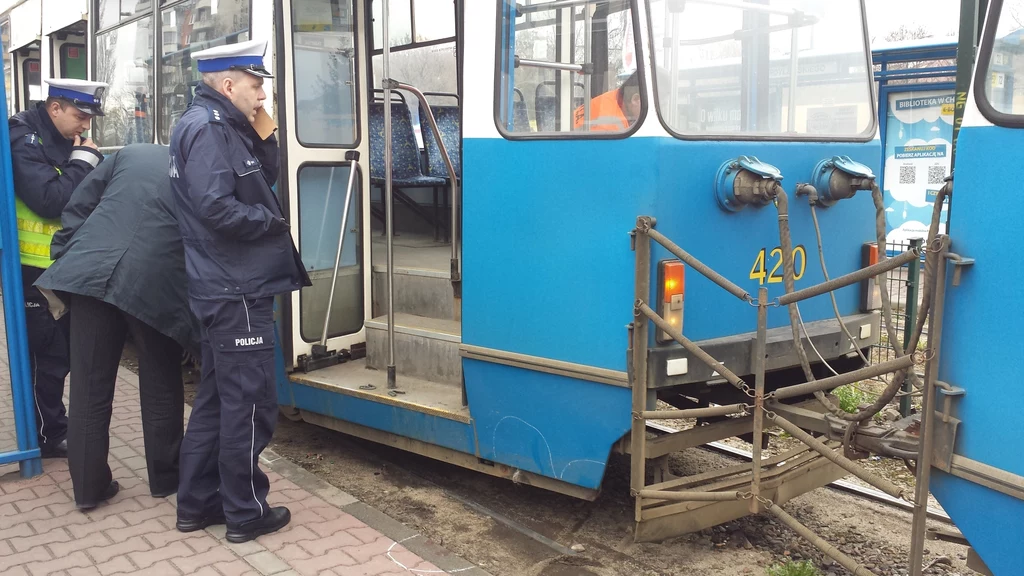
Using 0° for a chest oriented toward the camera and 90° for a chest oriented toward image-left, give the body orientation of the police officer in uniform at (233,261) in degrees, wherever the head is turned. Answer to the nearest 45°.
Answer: approximately 270°

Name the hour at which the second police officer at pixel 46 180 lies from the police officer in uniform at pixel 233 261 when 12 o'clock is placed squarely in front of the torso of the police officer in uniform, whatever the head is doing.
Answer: The second police officer is roughly at 8 o'clock from the police officer in uniform.

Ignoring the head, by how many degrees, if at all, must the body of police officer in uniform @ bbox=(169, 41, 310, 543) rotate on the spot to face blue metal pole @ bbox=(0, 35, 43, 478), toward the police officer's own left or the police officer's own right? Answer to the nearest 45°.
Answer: approximately 135° to the police officer's own left

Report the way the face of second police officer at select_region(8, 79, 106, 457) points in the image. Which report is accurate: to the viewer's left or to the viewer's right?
to the viewer's right

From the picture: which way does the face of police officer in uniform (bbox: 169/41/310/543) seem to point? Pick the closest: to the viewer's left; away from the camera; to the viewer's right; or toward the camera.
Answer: to the viewer's right
